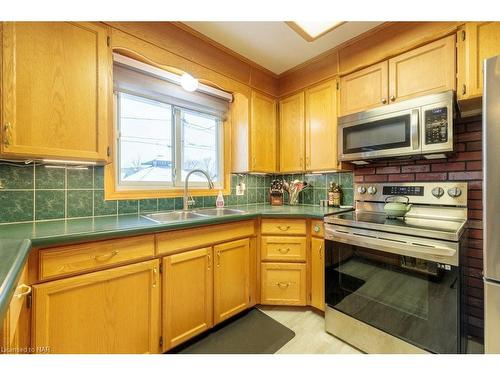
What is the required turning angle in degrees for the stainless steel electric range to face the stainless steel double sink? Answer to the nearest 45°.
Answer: approximately 45° to its right

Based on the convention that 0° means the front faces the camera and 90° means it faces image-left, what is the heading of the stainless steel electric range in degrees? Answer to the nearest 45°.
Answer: approximately 45°

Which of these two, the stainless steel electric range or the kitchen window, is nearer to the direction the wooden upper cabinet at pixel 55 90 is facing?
the stainless steel electric range

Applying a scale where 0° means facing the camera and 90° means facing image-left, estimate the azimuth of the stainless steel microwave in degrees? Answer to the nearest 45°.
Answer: approximately 45°
